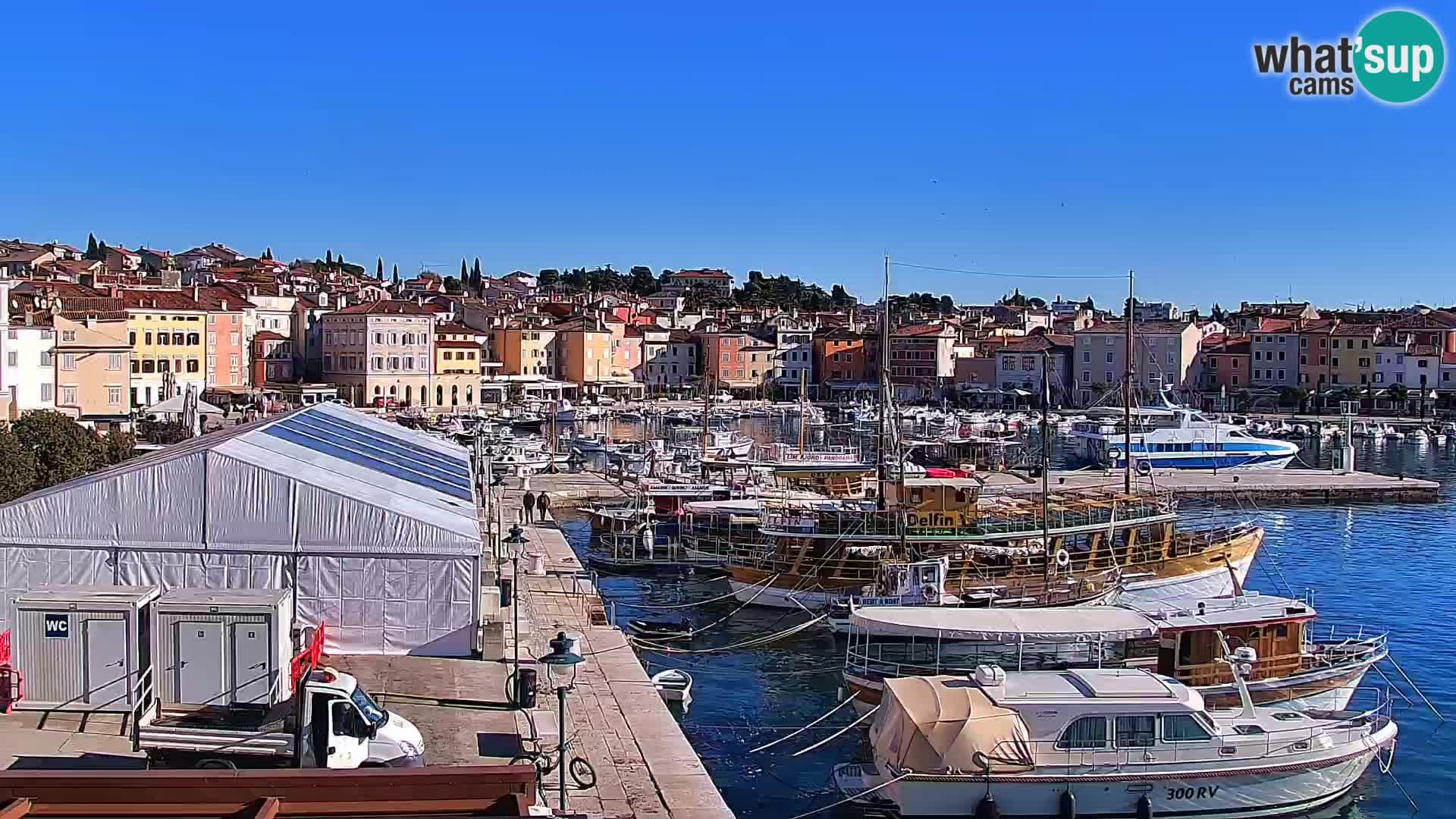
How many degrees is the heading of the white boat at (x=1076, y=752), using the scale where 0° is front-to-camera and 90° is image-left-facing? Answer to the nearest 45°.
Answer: approximately 270°

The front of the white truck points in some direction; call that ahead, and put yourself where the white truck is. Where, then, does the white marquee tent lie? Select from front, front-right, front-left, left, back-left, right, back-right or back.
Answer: left

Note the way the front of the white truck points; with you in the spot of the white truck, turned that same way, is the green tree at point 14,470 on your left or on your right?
on your left

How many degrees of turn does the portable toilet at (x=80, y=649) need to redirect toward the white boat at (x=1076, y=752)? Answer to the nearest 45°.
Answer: approximately 90° to its left

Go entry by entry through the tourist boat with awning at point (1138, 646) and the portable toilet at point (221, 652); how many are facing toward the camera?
1

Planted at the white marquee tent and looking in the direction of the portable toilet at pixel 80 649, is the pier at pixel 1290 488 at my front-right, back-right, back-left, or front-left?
back-left

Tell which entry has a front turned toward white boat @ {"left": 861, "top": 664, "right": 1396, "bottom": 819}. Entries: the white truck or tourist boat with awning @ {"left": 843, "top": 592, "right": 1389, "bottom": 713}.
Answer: the white truck

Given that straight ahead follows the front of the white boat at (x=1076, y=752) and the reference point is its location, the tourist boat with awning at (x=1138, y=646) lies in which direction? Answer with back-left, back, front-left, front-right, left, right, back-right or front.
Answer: left

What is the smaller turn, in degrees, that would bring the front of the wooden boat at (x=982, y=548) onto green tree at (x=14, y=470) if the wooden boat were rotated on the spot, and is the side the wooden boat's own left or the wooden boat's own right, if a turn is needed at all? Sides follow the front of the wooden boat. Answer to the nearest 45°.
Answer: approximately 180°

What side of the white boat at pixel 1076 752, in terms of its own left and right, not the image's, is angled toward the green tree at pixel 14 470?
back

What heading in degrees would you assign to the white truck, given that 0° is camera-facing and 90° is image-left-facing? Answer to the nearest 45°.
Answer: approximately 270°

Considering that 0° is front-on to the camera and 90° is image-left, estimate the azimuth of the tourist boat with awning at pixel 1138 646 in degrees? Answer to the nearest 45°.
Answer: approximately 270°

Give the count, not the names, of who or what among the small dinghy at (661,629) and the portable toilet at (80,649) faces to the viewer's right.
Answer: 0

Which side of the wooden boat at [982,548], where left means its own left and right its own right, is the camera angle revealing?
right

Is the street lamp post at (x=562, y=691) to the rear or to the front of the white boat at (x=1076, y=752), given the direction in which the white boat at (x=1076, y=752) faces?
to the rear
